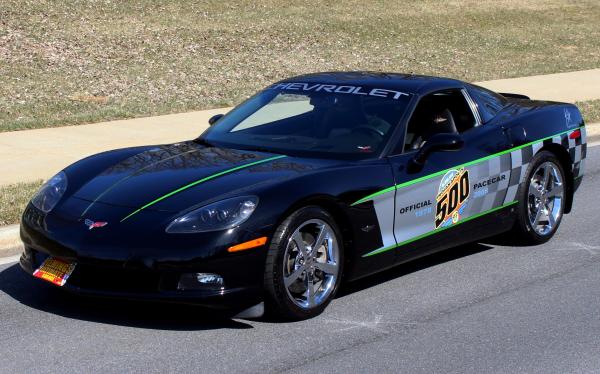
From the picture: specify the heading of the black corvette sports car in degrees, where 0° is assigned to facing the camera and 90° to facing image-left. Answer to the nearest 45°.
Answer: approximately 45°
